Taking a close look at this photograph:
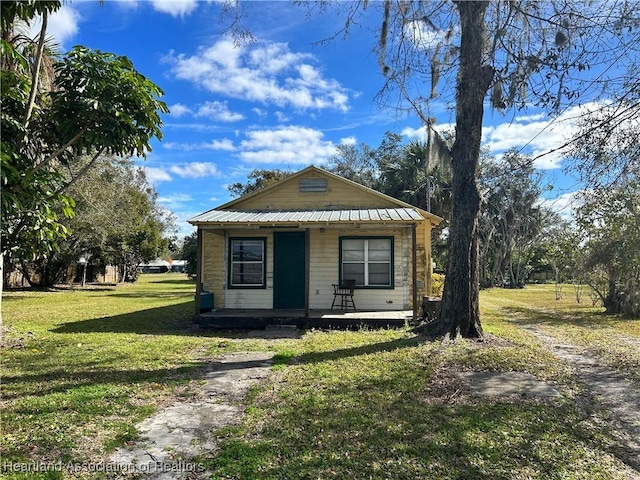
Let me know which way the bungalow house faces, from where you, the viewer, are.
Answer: facing the viewer
